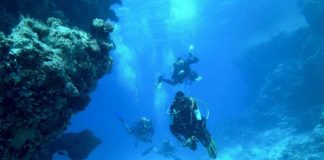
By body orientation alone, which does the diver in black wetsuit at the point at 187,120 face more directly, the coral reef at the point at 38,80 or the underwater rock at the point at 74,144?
the coral reef

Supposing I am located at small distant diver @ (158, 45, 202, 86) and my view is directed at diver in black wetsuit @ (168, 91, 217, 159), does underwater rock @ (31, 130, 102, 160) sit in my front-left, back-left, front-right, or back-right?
front-right

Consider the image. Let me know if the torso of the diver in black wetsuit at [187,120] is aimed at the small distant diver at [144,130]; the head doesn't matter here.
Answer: no

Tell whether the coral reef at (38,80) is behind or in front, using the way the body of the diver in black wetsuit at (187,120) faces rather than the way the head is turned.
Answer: in front
